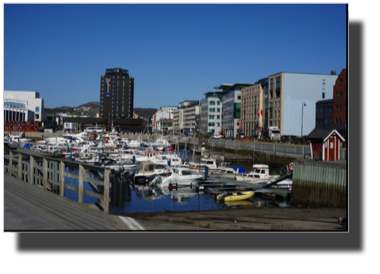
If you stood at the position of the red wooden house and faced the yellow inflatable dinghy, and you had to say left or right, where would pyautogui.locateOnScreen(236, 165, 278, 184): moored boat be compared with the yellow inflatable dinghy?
right

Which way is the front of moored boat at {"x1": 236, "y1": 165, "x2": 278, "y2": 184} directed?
to the viewer's left

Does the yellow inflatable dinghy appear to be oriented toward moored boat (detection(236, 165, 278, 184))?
no

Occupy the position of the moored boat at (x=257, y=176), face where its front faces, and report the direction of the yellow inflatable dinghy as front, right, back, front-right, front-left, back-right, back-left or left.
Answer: left

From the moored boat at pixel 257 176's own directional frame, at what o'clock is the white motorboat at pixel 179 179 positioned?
The white motorboat is roughly at 11 o'clock from the moored boat.
